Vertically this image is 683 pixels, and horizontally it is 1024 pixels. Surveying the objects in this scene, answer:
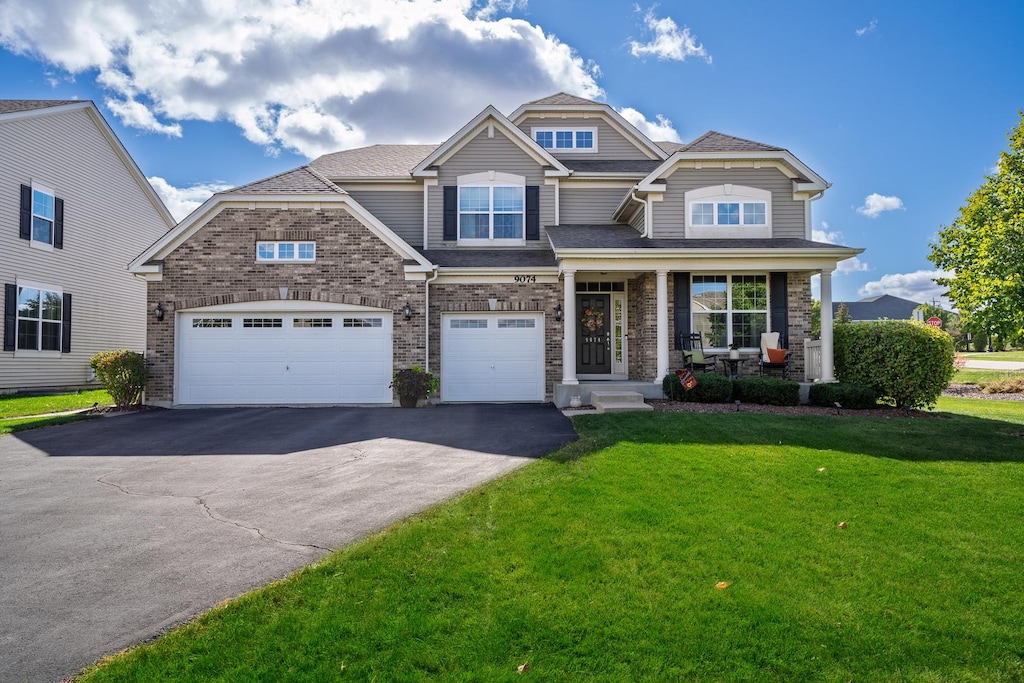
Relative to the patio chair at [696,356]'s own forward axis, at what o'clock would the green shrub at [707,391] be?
The green shrub is roughly at 1 o'clock from the patio chair.

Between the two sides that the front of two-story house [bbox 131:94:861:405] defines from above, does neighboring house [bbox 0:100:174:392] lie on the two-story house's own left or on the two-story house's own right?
on the two-story house's own right

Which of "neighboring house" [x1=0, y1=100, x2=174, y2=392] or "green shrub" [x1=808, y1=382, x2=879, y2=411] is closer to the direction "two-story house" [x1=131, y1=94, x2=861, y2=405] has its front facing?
the green shrub

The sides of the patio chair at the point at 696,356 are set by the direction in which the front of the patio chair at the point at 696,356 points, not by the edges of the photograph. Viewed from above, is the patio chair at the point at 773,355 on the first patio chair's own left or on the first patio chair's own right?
on the first patio chair's own left

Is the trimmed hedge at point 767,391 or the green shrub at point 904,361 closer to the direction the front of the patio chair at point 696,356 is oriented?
the trimmed hedge

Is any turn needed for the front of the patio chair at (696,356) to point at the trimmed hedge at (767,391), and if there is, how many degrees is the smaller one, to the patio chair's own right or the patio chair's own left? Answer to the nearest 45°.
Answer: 0° — it already faces it

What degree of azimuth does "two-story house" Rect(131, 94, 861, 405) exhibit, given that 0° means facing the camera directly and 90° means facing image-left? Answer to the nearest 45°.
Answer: approximately 0°

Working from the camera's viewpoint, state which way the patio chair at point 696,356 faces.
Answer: facing the viewer and to the right of the viewer

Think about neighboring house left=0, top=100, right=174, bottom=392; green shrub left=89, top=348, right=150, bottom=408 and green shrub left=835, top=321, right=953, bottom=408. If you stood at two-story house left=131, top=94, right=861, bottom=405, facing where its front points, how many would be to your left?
1

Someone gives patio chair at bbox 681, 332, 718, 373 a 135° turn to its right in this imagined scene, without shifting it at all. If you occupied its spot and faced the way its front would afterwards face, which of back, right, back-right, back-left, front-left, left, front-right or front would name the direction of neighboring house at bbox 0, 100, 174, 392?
front
